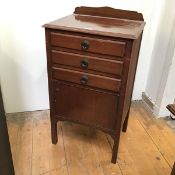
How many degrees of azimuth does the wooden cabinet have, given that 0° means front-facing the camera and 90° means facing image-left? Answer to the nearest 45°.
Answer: approximately 45°
